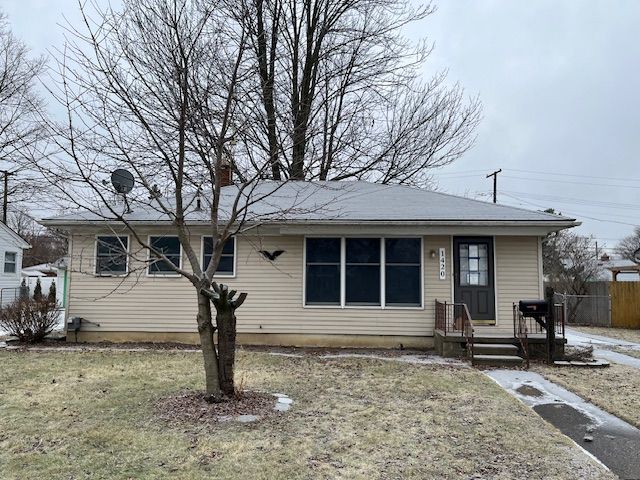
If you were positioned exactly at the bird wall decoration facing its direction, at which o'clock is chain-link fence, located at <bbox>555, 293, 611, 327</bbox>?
The chain-link fence is roughly at 8 o'clock from the bird wall decoration.

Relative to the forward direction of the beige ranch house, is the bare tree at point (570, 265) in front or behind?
behind

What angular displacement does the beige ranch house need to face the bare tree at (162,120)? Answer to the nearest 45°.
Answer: approximately 45° to its right

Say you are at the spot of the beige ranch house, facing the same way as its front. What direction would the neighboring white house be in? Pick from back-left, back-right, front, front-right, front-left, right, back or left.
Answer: back-right

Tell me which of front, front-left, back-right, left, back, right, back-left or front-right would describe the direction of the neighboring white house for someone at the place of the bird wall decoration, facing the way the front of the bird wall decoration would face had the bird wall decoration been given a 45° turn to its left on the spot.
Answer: back

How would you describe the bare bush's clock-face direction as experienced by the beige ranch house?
The bare bush is roughly at 3 o'clock from the beige ranch house.

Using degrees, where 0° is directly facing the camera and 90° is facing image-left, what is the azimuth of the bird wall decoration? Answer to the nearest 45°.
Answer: approximately 0°

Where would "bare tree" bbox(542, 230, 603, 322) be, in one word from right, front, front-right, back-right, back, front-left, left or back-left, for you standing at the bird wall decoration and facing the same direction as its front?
back-left
